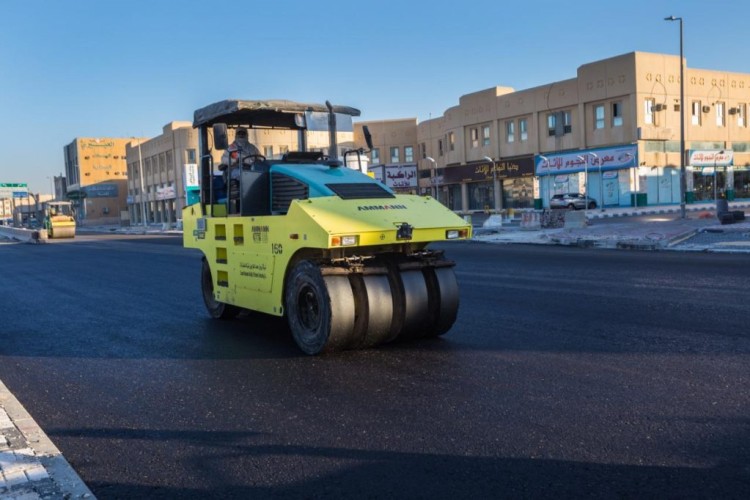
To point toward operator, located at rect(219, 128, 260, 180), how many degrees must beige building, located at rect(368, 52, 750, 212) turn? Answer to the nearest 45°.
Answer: approximately 45° to its left

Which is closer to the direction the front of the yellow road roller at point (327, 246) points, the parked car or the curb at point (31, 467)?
the curb

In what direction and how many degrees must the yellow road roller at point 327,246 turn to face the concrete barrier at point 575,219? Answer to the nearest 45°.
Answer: approximately 90° to its left

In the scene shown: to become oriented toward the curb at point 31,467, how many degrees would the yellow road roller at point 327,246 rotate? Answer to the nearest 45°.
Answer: approximately 90° to its right

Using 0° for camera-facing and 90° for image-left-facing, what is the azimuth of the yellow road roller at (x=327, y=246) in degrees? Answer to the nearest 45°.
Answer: approximately 315°

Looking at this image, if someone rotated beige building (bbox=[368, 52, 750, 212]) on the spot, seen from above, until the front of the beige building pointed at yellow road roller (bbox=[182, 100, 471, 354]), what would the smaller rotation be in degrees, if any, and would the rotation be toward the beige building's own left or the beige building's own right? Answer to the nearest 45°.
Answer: approximately 45° to the beige building's own left

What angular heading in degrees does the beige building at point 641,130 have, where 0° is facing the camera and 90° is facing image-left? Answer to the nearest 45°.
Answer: approximately 45°

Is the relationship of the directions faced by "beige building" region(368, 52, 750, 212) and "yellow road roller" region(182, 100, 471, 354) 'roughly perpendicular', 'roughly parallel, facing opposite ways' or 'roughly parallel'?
roughly perpendicular

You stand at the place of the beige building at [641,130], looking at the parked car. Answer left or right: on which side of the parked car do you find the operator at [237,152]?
left
